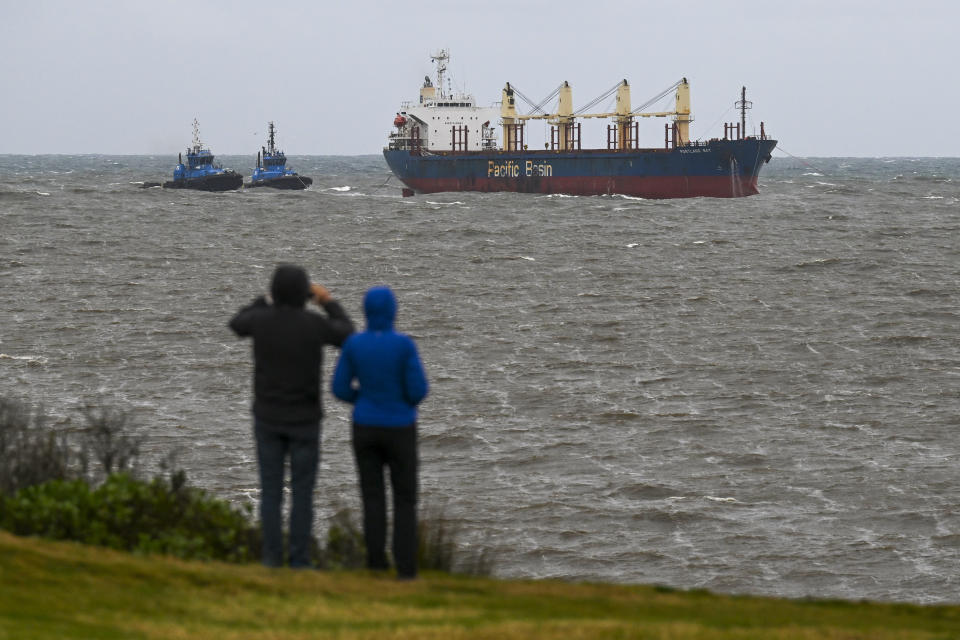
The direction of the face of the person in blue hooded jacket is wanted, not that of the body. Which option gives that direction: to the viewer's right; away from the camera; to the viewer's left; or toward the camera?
away from the camera

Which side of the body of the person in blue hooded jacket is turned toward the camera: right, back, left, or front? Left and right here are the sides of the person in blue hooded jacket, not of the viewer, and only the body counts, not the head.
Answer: back

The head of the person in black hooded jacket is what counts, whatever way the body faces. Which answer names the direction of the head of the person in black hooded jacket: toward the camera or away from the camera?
away from the camera

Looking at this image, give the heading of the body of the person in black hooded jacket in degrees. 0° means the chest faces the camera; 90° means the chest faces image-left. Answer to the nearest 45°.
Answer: approximately 180°

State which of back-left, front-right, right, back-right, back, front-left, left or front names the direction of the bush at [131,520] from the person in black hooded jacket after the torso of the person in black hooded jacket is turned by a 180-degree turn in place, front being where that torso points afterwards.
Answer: back-right

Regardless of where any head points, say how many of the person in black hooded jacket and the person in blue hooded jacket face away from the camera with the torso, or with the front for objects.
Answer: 2

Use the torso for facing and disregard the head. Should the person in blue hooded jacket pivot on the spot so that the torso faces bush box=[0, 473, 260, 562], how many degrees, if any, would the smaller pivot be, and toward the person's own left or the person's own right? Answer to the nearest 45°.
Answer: approximately 45° to the person's own left
